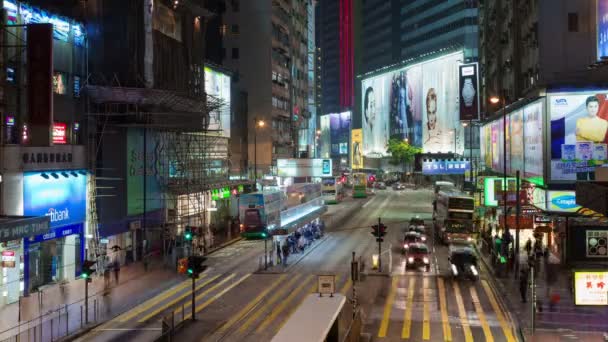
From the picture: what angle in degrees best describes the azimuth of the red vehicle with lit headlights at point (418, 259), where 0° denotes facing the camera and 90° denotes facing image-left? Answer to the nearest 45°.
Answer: approximately 0°

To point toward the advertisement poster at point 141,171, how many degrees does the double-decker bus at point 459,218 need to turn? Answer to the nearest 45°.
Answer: approximately 45° to its right

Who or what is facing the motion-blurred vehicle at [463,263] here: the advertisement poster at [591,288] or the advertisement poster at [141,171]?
the advertisement poster at [141,171]

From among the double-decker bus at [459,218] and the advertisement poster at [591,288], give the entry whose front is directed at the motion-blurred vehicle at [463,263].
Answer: the double-decker bus

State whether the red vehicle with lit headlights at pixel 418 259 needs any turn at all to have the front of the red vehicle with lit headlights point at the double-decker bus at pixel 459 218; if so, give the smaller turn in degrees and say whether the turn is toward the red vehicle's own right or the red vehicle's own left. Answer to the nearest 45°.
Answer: approximately 180°
